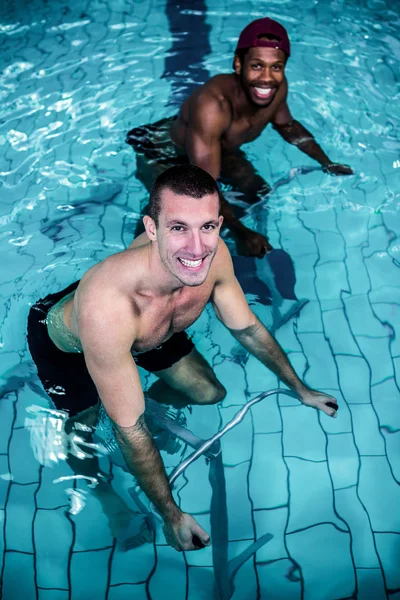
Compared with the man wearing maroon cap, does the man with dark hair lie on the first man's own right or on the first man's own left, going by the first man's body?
on the first man's own right

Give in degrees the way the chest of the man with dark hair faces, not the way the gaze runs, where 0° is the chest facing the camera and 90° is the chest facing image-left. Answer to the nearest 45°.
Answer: approximately 315°

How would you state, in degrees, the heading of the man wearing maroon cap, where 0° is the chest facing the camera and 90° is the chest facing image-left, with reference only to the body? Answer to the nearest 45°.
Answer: approximately 315°

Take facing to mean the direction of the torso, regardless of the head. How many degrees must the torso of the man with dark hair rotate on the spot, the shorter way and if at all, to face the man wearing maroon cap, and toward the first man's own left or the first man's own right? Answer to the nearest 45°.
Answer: approximately 135° to the first man's own left

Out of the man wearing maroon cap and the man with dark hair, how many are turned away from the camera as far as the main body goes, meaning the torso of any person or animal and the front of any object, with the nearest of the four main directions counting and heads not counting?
0
